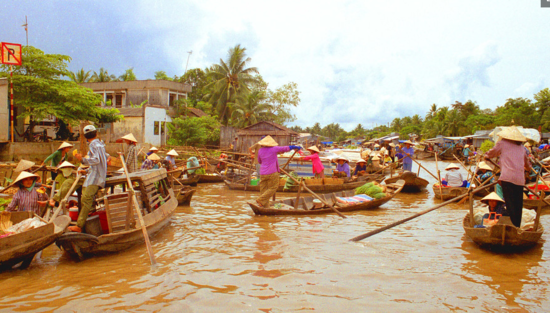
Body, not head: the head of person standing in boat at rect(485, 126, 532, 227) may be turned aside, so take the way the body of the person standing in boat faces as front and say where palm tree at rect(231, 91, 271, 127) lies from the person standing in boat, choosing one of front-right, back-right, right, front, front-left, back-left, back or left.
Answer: front-left

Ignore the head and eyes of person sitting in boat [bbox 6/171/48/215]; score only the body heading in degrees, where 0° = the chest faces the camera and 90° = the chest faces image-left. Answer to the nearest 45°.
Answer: approximately 0°

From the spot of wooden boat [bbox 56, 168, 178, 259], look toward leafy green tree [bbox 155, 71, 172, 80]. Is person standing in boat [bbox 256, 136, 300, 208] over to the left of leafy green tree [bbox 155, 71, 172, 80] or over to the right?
right

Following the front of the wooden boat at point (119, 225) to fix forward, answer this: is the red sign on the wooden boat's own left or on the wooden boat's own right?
on the wooden boat's own right

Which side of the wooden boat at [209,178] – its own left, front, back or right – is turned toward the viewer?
right

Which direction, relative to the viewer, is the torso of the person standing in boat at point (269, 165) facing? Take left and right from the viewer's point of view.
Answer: facing away from the viewer and to the right of the viewer
